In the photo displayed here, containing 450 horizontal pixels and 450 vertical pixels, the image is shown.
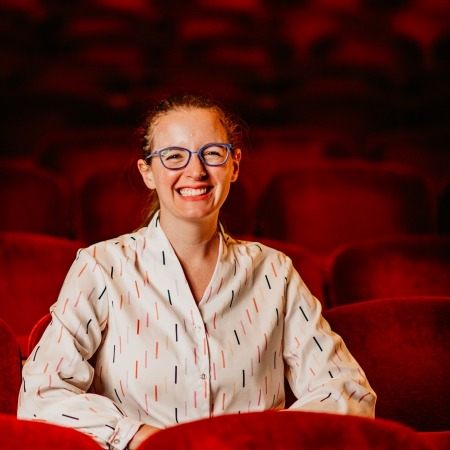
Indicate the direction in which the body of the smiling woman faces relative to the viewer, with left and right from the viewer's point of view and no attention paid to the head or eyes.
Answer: facing the viewer

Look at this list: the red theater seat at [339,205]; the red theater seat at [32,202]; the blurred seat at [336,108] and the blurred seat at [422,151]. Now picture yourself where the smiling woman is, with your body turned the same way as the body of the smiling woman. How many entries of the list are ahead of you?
0

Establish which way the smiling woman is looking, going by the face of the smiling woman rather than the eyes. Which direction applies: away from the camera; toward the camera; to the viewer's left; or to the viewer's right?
toward the camera

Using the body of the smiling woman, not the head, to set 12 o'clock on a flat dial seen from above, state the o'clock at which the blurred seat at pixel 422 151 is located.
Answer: The blurred seat is roughly at 7 o'clock from the smiling woman.

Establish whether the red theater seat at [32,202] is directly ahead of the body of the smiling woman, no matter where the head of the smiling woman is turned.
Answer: no

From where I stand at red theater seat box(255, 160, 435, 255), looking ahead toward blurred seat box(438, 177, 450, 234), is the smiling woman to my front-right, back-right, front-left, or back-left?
back-right

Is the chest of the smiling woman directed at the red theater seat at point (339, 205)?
no

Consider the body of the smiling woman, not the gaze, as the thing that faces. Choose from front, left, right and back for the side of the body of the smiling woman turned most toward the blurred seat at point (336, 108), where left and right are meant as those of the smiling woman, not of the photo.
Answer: back

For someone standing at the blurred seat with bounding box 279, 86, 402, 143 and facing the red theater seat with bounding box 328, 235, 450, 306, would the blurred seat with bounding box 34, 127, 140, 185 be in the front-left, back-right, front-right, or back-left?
front-right

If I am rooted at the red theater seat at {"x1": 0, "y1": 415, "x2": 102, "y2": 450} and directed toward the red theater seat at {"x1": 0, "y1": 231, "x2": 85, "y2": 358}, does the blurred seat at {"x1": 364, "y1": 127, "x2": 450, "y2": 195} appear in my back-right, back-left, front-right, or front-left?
front-right

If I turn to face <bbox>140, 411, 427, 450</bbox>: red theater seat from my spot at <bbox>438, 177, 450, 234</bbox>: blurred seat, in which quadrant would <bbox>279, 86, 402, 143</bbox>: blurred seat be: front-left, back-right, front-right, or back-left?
back-right

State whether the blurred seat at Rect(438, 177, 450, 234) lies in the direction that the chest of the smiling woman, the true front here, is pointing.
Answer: no
